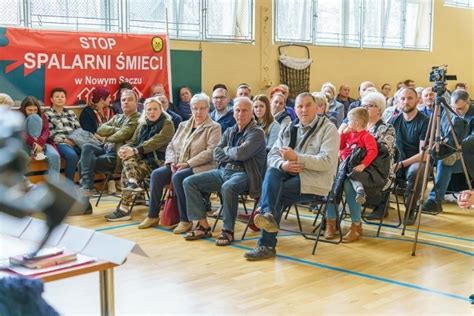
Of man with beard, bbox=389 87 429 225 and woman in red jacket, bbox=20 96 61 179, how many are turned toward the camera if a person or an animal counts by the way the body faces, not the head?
2

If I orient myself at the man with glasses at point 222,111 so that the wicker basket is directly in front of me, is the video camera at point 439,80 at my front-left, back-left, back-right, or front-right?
back-right

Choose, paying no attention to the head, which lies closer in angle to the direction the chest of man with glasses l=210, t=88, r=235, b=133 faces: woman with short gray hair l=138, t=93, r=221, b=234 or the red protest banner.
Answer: the woman with short gray hair

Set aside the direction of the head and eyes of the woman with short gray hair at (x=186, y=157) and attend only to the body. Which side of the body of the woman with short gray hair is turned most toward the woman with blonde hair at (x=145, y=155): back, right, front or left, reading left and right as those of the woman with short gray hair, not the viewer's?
right

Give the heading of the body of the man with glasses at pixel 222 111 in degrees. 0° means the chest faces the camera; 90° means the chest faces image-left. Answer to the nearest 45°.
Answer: approximately 45°

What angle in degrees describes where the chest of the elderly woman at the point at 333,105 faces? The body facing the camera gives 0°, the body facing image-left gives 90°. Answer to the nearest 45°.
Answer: approximately 45°

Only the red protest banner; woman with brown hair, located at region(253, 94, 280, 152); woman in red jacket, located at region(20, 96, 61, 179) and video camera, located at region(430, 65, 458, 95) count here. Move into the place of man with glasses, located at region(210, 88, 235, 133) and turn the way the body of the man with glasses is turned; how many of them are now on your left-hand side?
2

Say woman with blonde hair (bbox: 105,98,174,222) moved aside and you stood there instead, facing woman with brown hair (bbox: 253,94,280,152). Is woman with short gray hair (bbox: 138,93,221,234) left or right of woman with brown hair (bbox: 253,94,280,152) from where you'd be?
right
